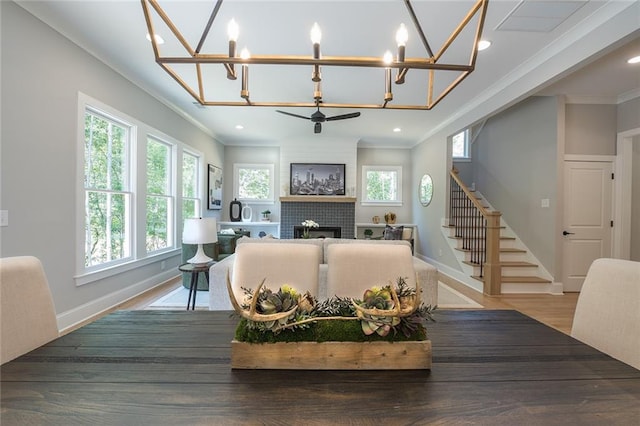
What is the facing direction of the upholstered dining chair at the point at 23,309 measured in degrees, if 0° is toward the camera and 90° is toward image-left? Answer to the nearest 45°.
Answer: approximately 315°

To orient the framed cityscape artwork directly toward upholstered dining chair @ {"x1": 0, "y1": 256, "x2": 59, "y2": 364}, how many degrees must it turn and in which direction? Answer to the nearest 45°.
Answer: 0° — it already faces it

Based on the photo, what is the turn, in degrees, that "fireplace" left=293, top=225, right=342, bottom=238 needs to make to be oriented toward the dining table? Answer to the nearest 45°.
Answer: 0° — it already faces it

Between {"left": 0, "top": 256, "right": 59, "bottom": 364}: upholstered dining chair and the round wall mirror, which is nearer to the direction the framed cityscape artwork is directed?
the upholstered dining chair

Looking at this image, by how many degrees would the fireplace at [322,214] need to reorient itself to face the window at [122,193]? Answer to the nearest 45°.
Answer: approximately 45° to its right

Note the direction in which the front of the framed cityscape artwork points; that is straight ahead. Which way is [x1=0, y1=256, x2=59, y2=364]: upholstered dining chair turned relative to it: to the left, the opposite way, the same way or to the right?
to the left

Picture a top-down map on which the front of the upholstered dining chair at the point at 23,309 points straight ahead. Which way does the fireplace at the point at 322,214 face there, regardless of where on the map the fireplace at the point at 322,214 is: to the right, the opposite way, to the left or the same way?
to the right
